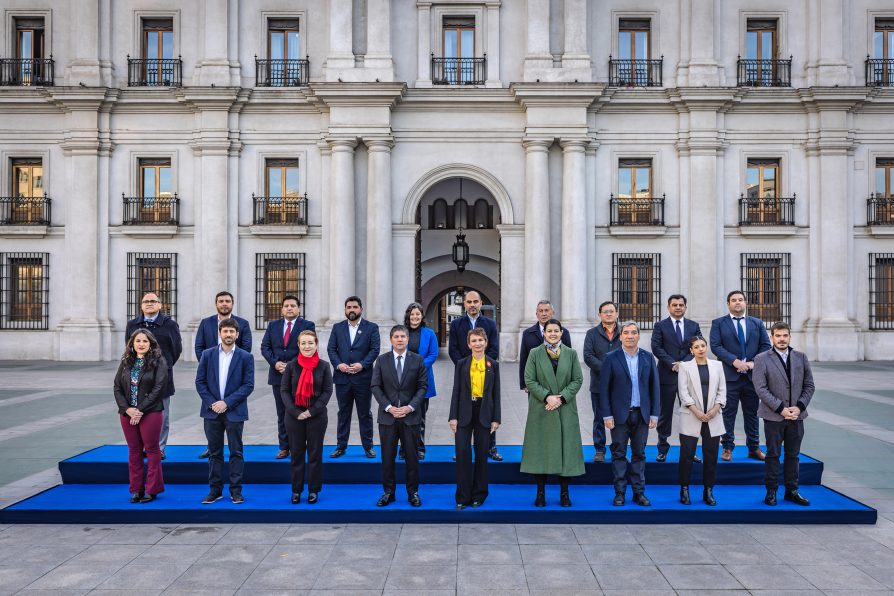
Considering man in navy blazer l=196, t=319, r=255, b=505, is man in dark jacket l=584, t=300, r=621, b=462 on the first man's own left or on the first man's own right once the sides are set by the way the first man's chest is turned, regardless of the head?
on the first man's own left

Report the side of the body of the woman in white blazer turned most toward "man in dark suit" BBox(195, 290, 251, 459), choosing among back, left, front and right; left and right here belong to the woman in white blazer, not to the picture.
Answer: right

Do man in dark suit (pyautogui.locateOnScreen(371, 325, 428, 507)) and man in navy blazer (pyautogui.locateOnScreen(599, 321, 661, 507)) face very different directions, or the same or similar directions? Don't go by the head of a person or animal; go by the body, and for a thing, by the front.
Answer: same or similar directions

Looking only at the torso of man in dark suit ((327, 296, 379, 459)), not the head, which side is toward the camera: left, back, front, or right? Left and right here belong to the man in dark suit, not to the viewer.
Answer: front

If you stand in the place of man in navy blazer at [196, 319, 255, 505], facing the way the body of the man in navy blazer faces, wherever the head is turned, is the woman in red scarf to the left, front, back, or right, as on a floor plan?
left

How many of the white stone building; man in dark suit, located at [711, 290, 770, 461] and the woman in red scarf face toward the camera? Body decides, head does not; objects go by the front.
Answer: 3

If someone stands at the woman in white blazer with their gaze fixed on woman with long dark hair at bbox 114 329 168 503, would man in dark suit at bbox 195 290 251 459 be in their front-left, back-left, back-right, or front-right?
front-right

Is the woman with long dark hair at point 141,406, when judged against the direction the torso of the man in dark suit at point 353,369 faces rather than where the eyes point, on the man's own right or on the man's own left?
on the man's own right

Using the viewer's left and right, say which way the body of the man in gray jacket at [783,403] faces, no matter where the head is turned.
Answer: facing the viewer

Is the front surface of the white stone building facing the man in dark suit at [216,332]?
yes

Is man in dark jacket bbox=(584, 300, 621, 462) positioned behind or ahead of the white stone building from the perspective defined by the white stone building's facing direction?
ahead

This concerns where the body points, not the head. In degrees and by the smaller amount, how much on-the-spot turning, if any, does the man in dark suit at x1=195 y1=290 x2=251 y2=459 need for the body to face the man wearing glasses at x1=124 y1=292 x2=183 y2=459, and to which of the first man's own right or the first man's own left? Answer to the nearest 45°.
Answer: approximately 90° to the first man's own right

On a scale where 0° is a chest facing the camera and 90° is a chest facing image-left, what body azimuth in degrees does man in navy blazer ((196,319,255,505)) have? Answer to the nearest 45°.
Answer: approximately 0°

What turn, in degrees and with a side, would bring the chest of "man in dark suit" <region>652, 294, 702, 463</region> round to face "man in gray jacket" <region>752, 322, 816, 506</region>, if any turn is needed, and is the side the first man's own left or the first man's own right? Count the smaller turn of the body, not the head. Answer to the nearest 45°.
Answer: approximately 45° to the first man's own left

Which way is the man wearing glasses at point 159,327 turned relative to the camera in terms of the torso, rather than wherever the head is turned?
toward the camera

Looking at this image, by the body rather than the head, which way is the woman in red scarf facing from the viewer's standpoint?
toward the camera

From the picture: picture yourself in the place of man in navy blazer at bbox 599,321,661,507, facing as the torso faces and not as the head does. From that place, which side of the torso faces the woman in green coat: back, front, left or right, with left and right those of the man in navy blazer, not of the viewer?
right
